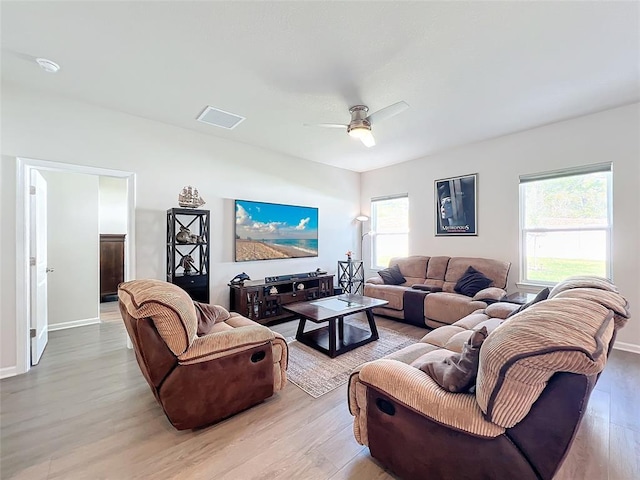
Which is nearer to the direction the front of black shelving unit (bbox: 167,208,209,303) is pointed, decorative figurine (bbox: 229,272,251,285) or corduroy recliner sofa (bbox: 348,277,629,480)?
the corduroy recliner sofa

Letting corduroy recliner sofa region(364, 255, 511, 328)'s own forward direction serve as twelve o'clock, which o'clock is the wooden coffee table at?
The wooden coffee table is roughly at 12 o'clock from the corduroy recliner sofa.

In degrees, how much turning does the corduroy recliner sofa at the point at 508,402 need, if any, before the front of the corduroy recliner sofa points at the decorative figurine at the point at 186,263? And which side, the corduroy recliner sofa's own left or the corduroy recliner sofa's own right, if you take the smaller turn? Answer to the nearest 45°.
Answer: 0° — it already faces it

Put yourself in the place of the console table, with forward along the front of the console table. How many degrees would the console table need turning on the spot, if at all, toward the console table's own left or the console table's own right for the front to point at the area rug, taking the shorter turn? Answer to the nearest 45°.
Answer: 0° — it already faces it

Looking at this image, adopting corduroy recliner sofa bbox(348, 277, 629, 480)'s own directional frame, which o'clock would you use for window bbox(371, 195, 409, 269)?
The window is roughly at 2 o'clock from the corduroy recliner sofa.

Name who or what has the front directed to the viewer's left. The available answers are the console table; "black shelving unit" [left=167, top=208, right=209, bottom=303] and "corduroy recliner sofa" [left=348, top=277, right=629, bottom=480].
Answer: the corduroy recliner sofa

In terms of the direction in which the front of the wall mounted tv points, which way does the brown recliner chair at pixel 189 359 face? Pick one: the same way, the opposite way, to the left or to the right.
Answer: to the left

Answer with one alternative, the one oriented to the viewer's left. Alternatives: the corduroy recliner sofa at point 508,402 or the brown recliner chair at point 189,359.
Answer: the corduroy recliner sofa

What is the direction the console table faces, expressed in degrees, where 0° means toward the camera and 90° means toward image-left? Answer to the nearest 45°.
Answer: approximately 315°

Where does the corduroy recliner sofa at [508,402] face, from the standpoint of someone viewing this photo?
facing to the left of the viewer
